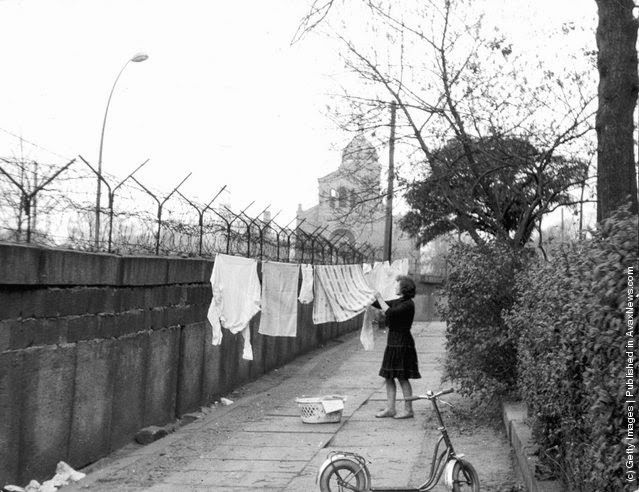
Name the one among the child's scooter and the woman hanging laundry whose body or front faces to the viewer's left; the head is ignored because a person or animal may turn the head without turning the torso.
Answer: the woman hanging laundry

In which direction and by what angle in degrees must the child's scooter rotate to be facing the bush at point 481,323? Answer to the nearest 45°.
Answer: approximately 90° to its left

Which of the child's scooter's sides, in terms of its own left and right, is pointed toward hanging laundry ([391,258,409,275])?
left

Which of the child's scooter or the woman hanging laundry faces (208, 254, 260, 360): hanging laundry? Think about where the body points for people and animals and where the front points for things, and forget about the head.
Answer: the woman hanging laundry

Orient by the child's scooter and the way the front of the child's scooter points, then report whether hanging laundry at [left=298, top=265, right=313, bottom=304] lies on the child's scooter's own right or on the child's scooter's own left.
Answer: on the child's scooter's own left

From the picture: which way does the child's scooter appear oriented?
to the viewer's right

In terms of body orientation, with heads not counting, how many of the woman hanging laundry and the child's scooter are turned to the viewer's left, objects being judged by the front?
1

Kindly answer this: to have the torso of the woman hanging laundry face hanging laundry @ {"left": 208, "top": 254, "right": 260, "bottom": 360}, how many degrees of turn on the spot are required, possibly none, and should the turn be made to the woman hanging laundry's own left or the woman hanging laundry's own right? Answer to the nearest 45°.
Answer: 0° — they already face it

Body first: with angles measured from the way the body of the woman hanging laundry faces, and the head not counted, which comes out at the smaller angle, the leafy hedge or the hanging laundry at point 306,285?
the hanging laundry

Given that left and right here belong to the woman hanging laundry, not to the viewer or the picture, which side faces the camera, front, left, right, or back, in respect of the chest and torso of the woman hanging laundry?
left
